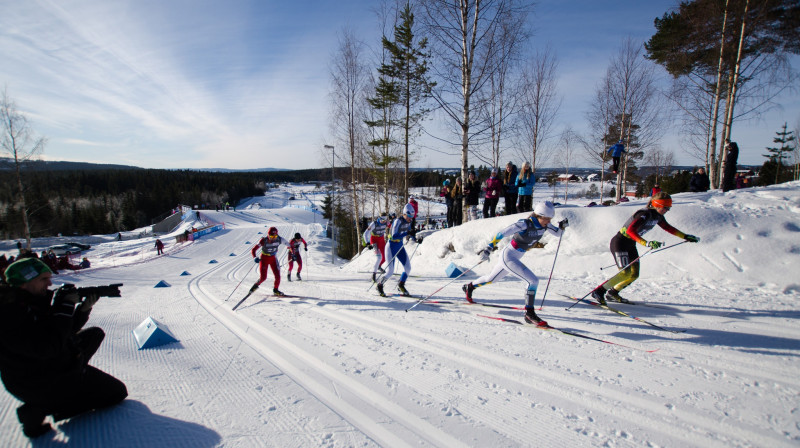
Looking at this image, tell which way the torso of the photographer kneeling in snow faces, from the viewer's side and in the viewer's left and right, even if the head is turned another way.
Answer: facing to the right of the viewer

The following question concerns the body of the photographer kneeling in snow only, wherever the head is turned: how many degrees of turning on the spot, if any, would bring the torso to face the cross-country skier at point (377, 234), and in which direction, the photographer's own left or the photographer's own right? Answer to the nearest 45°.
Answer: approximately 45° to the photographer's own left

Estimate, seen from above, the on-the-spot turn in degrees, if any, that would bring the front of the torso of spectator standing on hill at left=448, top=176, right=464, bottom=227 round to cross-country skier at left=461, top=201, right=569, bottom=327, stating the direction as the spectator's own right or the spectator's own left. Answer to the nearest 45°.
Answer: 0° — they already face them

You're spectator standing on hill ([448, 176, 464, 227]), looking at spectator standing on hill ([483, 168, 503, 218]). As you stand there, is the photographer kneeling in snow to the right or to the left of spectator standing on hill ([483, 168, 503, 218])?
right

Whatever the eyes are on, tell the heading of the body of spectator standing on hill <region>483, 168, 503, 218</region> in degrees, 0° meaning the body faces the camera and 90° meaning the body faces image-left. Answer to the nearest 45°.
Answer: approximately 0°

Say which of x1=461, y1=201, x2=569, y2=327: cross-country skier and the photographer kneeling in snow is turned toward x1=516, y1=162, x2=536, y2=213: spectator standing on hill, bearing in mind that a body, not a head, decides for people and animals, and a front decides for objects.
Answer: the photographer kneeling in snow

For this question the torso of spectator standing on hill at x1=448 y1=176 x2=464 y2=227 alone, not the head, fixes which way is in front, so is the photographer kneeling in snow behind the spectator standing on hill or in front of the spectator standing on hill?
in front

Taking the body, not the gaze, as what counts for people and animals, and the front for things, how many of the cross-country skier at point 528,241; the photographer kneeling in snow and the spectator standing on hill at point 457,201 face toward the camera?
1
